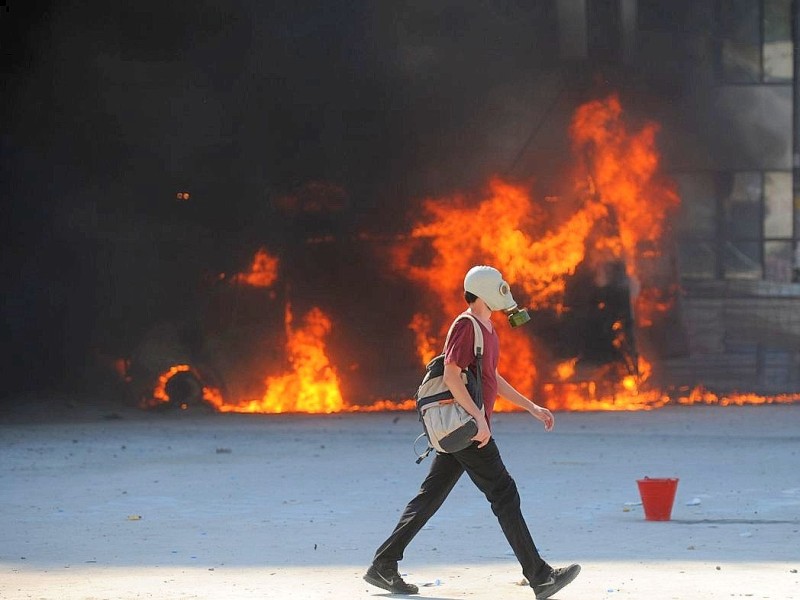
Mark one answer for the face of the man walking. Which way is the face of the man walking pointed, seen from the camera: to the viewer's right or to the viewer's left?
to the viewer's right

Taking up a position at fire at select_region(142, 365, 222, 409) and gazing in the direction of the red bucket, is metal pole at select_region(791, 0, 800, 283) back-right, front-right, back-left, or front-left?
front-left

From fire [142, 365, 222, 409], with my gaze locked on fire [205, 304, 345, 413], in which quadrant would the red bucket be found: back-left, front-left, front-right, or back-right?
front-right

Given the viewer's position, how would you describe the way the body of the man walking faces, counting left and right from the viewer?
facing to the right of the viewer

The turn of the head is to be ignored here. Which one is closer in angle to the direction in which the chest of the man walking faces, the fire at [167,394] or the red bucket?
the red bucket

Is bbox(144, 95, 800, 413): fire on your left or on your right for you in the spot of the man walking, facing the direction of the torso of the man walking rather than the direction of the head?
on your left

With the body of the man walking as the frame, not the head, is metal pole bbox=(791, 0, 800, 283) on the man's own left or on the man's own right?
on the man's own left

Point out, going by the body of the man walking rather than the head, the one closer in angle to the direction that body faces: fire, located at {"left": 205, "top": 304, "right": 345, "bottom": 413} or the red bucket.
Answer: the red bucket

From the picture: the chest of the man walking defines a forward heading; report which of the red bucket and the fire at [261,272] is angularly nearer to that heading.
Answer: the red bucket

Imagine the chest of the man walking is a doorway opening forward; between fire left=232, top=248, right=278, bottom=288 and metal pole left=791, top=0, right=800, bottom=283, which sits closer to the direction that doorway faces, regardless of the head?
the metal pole
